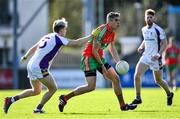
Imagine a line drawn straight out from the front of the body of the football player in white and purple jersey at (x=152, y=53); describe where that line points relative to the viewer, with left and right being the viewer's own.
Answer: facing the viewer and to the left of the viewer

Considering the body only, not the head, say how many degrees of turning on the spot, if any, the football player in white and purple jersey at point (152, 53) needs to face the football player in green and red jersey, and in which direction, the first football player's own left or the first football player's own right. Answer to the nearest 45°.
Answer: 0° — they already face them
